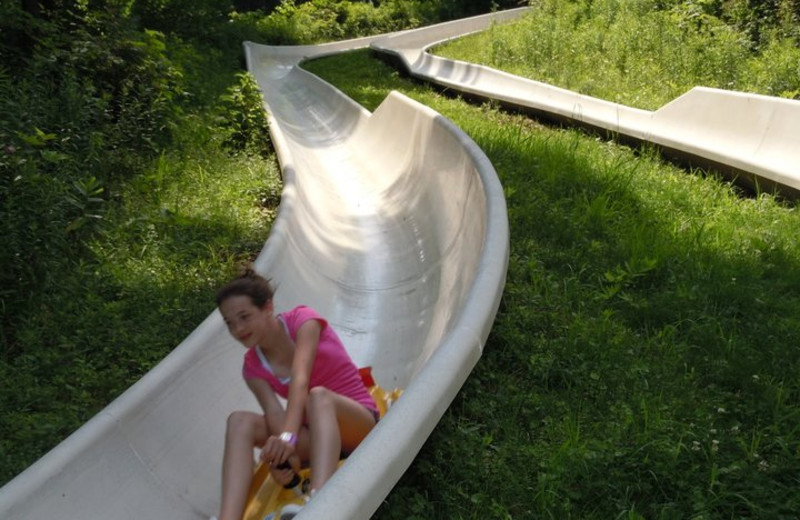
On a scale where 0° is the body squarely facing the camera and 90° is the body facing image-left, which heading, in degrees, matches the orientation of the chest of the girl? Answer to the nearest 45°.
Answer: approximately 45°

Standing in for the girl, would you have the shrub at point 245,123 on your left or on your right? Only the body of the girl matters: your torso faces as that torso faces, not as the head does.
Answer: on your right

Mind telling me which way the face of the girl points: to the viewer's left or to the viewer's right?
to the viewer's left
